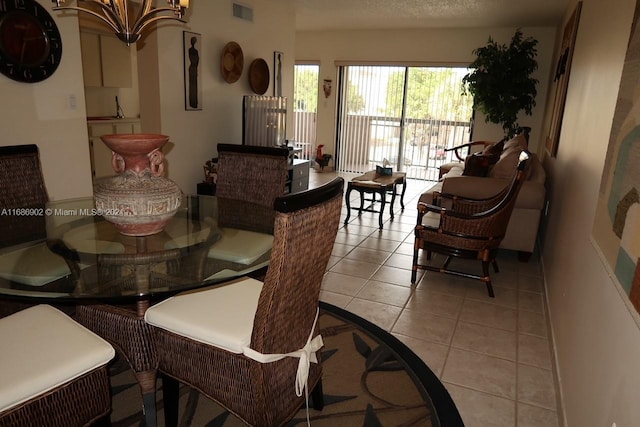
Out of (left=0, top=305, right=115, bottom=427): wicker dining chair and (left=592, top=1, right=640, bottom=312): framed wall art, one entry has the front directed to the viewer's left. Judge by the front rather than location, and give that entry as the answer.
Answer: the framed wall art

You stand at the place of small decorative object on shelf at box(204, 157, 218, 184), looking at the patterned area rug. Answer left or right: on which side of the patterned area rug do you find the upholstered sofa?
left

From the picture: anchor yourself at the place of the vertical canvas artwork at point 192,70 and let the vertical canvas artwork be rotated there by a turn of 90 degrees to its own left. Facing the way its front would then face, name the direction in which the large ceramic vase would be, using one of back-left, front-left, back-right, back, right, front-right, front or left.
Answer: back-right

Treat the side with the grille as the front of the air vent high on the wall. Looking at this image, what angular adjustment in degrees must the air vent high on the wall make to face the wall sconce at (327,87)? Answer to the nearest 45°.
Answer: approximately 90° to its left

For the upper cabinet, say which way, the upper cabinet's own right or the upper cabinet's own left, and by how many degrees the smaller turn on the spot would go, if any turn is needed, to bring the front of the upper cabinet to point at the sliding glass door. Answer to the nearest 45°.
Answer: approximately 45° to the upper cabinet's own left

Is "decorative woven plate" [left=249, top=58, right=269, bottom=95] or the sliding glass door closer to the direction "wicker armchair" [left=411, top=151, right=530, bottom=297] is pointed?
the decorative woven plate

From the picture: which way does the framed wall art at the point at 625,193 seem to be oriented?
to the viewer's left

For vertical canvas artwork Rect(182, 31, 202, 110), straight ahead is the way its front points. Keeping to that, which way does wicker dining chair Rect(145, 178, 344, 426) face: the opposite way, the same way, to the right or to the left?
the opposite way

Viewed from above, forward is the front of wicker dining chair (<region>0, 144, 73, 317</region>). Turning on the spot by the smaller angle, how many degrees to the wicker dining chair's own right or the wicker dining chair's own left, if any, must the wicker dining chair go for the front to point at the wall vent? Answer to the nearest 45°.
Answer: approximately 90° to the wicker dining chair's own left

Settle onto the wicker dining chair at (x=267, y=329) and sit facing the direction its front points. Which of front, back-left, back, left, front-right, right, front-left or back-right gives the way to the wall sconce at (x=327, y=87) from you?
front-right

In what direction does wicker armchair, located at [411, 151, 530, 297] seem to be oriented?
to the viewer's left

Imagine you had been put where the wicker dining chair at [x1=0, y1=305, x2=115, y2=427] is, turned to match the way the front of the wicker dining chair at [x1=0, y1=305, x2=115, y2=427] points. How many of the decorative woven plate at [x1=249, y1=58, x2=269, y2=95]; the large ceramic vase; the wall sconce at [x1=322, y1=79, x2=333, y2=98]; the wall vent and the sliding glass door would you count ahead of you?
5

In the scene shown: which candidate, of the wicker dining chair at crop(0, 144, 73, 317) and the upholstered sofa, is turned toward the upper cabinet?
the upholstered sofa
